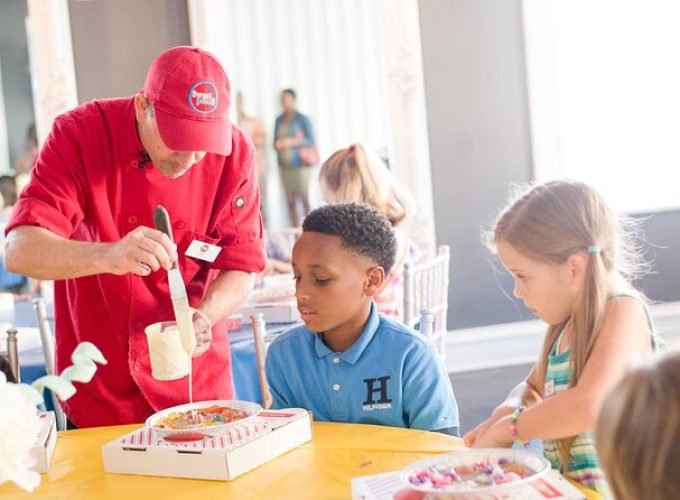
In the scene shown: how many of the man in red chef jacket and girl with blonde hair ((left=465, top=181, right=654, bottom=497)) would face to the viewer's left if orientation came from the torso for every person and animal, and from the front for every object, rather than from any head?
1

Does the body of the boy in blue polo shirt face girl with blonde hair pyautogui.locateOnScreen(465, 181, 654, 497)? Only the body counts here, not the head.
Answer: no

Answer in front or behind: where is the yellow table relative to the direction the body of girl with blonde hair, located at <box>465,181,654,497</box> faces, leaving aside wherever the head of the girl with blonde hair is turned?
in front

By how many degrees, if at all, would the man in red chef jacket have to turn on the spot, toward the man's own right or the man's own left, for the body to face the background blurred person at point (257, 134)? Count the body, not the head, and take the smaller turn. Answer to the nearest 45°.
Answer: approximately 135° to the man's own left

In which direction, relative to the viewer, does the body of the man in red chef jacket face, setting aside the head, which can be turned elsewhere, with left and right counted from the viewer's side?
facing the viewer and to the right of the viewer

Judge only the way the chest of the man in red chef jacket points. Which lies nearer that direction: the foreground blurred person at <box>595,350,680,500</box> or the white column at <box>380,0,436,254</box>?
the foreground blurred person

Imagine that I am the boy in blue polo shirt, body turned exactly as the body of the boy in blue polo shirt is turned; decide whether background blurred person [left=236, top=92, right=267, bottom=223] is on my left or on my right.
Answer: on my right

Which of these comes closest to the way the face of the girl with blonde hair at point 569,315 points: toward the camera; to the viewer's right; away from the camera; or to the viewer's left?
to the viewer's left

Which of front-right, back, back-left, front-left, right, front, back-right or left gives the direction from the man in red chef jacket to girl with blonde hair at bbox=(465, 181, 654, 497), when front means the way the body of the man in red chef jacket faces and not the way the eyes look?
front

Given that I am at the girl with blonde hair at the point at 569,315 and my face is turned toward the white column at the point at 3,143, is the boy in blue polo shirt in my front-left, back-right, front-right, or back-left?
front-left

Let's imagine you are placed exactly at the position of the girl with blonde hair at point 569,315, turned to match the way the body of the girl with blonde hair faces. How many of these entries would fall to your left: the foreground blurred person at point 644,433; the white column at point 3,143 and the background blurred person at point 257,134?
1

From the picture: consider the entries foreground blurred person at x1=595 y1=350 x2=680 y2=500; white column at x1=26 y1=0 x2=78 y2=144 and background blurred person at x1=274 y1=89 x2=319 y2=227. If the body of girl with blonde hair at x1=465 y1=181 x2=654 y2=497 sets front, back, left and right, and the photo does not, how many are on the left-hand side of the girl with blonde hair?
1

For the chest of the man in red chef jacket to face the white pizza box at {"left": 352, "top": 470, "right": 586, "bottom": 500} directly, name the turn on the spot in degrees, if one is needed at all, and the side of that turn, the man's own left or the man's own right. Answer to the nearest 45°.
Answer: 0° — they already face it

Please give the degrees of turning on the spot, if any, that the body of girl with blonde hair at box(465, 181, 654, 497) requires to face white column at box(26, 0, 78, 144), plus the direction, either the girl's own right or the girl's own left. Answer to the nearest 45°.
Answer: approximately 45° to the girl's own right

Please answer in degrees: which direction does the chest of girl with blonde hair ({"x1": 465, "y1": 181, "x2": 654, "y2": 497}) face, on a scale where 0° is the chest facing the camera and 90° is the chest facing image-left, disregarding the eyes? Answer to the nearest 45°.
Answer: approximately 90°
